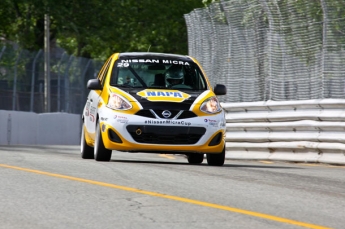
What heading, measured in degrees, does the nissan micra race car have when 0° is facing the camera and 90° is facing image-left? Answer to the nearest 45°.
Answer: approximately 0°

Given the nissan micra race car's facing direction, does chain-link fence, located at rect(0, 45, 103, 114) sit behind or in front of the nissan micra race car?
behind

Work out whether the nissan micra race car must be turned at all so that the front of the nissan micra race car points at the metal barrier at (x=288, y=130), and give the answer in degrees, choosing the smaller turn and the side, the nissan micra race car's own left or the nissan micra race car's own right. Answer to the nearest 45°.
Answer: approximately 135° to the nissan micra race car's own left

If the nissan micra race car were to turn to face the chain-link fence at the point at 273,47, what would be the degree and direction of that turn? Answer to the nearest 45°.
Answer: approximately 135° to its left

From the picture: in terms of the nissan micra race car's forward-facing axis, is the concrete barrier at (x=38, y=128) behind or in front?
behind
